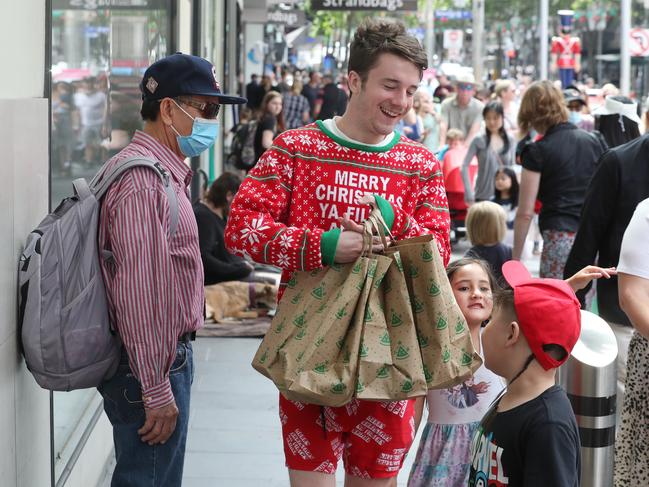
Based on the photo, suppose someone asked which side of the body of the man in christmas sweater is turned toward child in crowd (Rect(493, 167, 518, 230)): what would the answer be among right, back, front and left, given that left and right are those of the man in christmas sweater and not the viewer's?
back

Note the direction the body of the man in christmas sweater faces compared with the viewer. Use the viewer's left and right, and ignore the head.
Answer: facing the viewer

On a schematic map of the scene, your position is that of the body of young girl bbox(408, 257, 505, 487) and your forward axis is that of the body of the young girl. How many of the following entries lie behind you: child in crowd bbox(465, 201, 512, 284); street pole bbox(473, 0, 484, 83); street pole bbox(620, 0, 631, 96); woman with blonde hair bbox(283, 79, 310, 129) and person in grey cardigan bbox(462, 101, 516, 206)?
5

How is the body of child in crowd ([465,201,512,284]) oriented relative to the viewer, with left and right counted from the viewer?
facing away from the viewer

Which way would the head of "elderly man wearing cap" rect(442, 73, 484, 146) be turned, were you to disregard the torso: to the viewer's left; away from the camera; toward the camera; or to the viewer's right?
toward the camera

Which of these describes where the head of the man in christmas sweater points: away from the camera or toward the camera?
toward the camera

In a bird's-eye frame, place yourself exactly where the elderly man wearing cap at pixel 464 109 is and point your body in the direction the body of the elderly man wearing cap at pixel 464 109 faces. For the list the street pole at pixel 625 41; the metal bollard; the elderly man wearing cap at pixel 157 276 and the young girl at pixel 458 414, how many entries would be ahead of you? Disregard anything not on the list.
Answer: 3

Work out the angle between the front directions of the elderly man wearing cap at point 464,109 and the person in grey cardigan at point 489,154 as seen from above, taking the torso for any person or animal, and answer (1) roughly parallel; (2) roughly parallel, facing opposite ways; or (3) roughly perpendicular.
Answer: roughly parallel

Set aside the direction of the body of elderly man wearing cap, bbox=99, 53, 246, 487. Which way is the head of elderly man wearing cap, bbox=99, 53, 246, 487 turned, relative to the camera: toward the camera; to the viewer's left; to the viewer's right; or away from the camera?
to the viewer's right

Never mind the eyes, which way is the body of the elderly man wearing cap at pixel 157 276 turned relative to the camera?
to the viewer's right

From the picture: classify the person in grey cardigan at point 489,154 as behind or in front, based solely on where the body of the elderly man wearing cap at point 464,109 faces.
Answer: in front

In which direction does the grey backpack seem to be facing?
to the viewer's left

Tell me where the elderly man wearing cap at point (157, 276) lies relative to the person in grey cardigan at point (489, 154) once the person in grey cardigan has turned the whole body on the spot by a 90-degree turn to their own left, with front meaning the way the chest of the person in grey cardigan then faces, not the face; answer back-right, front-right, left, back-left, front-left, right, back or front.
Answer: right

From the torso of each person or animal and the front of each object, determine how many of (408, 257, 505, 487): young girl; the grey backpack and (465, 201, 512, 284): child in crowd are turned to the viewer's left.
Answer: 1

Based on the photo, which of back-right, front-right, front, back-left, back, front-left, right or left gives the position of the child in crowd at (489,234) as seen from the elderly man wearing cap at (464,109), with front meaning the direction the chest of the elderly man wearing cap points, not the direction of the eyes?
front

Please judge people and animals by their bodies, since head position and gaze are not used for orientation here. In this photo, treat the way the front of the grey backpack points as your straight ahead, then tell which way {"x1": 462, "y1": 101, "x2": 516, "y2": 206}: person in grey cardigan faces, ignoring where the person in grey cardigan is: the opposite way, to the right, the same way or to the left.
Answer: to the left

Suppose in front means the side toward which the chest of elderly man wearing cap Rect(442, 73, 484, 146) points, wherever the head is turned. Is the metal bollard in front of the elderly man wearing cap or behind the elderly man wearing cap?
in front

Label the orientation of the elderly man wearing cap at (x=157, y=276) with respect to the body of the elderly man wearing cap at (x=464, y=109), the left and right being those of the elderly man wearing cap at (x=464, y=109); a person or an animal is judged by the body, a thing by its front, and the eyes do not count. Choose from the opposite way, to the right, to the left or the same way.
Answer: to the left

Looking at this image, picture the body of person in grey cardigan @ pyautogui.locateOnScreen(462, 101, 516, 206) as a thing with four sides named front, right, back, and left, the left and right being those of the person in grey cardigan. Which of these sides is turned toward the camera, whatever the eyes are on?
front
